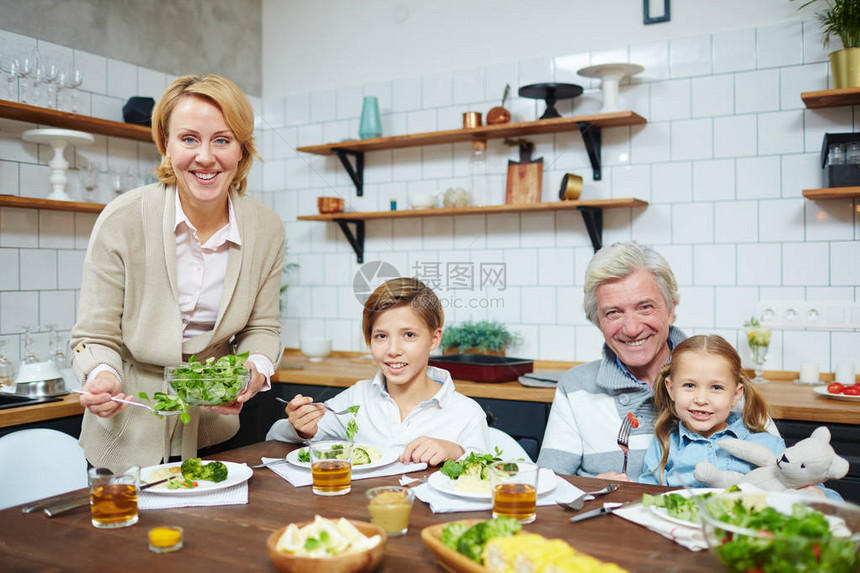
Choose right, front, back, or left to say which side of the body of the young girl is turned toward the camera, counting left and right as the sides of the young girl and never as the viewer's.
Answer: front

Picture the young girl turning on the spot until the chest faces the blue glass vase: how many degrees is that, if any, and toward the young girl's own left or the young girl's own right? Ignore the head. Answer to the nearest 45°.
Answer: approximately 135° to the young girl's own right

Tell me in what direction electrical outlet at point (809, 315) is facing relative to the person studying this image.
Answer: facing the viewer

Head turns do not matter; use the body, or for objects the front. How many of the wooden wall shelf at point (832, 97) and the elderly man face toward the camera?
2

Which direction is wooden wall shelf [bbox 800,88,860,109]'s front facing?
toward the camera

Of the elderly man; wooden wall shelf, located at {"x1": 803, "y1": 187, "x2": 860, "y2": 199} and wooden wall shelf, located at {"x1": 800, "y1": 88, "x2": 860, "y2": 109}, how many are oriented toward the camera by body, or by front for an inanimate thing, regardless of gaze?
3

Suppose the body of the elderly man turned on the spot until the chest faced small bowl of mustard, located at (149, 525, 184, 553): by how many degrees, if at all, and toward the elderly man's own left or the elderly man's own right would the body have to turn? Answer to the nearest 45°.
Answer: approximately 45° to the elderly man's own right

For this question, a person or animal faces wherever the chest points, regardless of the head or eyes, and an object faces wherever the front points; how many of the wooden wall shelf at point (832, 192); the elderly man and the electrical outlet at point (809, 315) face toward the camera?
3

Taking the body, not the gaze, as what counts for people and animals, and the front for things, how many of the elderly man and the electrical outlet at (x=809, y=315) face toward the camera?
2

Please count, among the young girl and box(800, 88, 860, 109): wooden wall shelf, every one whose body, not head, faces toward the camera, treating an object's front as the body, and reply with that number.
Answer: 2

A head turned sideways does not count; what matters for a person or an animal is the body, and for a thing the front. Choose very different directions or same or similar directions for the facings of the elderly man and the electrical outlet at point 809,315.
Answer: same or similar directions

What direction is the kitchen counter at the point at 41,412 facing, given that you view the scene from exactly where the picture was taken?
facing the viewer and to the right of the viewer
